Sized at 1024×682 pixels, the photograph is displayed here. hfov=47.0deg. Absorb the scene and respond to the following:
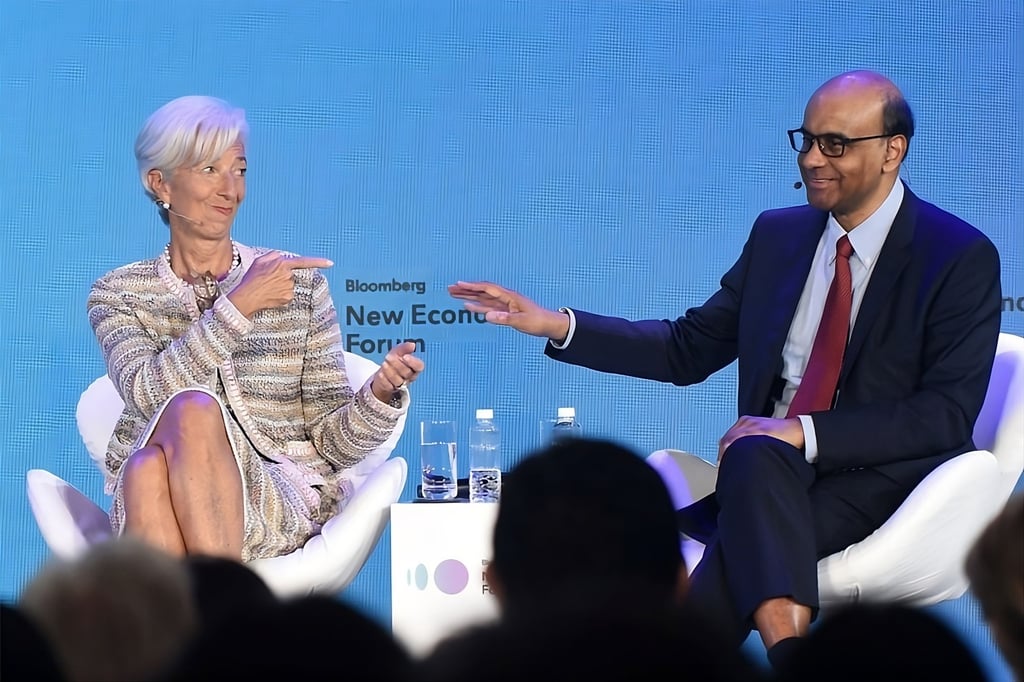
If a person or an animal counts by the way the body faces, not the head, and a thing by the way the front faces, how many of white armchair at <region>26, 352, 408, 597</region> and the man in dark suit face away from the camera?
0

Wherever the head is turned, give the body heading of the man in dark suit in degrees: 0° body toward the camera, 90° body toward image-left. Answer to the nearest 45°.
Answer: approximately 45°

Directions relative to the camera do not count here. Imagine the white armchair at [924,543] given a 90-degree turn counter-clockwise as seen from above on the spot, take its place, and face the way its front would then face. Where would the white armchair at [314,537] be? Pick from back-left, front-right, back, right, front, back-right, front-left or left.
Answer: back-right

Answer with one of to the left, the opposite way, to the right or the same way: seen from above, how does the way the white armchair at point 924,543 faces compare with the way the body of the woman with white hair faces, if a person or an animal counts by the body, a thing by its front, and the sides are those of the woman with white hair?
to the right

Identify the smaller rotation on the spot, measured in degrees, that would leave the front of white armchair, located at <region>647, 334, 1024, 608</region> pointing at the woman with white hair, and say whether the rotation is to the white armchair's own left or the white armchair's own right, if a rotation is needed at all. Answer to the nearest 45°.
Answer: approximately 45° to the white armchair's own right

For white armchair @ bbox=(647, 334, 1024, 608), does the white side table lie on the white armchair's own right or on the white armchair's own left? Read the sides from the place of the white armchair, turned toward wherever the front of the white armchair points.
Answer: on the white armchair's own right

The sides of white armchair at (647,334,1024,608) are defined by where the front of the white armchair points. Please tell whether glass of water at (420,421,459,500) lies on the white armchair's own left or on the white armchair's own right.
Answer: on the white armchair's own right

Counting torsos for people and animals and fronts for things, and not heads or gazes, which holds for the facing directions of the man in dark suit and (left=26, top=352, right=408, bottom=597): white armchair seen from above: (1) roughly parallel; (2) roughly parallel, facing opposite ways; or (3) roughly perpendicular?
roughly perpendicular

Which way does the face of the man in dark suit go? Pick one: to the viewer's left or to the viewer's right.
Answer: to the viewer's left

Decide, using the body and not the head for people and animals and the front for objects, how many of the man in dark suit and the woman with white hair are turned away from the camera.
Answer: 0

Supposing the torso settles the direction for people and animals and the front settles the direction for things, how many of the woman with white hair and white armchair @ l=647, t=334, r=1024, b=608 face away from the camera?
0

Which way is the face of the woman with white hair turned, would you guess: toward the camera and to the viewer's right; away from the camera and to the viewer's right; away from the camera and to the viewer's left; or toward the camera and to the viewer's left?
toward the camera and to the viewer's right

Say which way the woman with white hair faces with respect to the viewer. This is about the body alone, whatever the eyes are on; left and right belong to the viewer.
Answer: facing the viewer

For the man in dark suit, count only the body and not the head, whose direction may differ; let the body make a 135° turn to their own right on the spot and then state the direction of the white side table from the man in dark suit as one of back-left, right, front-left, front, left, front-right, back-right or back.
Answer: left
